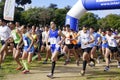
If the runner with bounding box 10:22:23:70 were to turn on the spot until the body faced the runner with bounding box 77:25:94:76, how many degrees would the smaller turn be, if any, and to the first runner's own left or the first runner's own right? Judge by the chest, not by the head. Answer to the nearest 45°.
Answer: approximately 90° to the first runner's own left

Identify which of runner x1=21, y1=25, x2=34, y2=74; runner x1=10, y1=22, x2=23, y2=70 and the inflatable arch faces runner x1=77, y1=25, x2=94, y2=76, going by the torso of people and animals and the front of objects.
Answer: the inflatable arch

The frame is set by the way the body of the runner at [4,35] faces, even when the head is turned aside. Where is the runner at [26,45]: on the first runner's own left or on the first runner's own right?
on the first runner's own left

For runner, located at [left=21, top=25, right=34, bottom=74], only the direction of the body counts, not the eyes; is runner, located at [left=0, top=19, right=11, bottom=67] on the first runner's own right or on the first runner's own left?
on the first runner's own right

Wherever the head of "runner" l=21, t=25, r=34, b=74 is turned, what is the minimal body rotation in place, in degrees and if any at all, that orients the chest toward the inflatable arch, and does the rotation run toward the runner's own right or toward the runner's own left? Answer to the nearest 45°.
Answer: approximately 180°

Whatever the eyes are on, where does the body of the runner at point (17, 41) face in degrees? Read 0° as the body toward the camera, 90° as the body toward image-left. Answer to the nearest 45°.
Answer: approximately 45°

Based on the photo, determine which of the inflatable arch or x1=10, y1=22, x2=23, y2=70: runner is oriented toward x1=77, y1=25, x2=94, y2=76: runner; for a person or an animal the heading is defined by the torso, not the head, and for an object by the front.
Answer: the inflatable arch

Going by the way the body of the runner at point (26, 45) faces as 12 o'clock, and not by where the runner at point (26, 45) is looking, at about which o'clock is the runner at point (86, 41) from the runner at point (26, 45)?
the runner at point (86, 41) is roughly at 8 o'clock from the runner at point (26, 45).

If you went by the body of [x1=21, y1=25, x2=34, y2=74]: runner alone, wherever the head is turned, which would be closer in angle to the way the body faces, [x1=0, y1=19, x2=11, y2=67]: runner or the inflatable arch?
the runner
